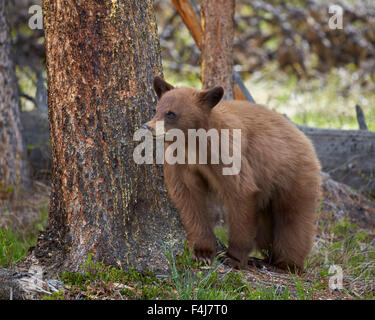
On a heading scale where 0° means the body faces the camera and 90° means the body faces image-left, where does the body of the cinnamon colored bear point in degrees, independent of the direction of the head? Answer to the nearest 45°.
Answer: approximately 45°

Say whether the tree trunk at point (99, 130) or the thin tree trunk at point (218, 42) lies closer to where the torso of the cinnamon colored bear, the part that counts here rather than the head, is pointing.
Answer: the tree trunk

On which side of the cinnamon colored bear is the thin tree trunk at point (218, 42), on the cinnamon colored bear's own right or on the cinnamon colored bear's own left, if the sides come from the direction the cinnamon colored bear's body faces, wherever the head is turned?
on the cinnamon colored bear's own right

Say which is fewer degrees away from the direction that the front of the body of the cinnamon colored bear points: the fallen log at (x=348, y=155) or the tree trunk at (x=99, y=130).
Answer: the tree trunk

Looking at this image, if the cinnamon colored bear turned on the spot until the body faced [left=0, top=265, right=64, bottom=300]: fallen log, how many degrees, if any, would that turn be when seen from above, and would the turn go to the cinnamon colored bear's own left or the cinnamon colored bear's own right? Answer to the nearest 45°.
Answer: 0° — it already faces it

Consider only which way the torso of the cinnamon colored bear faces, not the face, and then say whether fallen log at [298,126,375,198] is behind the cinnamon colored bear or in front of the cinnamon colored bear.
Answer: behind

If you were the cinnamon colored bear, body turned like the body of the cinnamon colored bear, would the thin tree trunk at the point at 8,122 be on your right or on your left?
on your right

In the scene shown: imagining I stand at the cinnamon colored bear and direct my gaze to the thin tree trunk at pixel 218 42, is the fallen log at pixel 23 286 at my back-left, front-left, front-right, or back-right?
back-left
